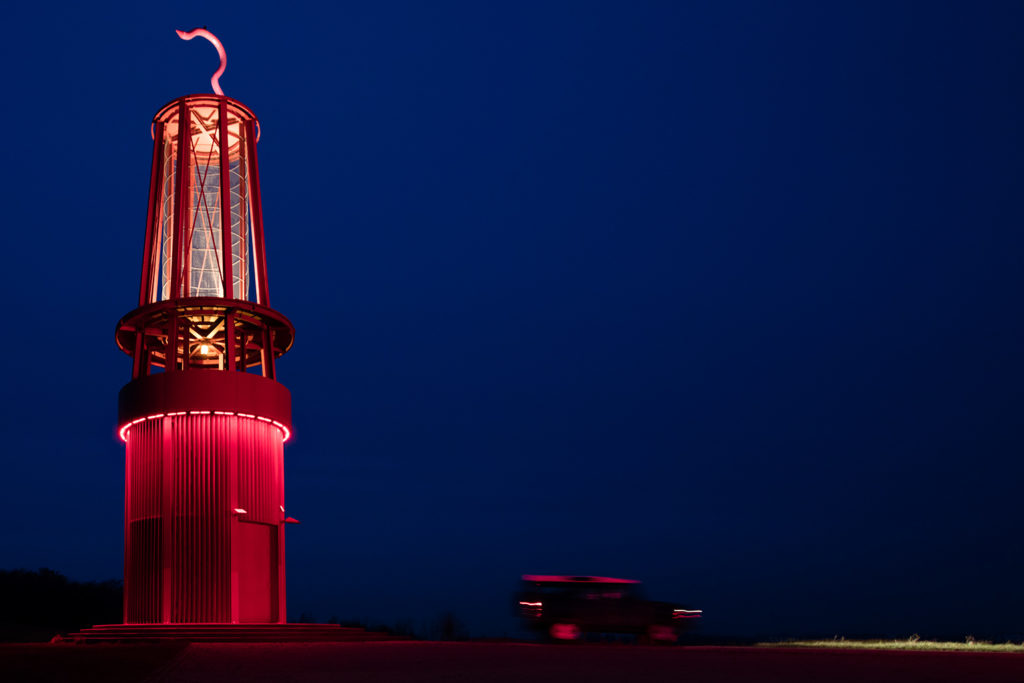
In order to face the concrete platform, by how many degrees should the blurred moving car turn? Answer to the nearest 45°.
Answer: approximately 180°

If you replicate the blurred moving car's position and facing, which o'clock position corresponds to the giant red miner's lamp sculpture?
The giant red miner's lamp sculpture is roughly at 7 o'clock from the blurred moving car.

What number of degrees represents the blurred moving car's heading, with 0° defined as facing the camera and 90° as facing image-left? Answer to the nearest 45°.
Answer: approximately 270°
